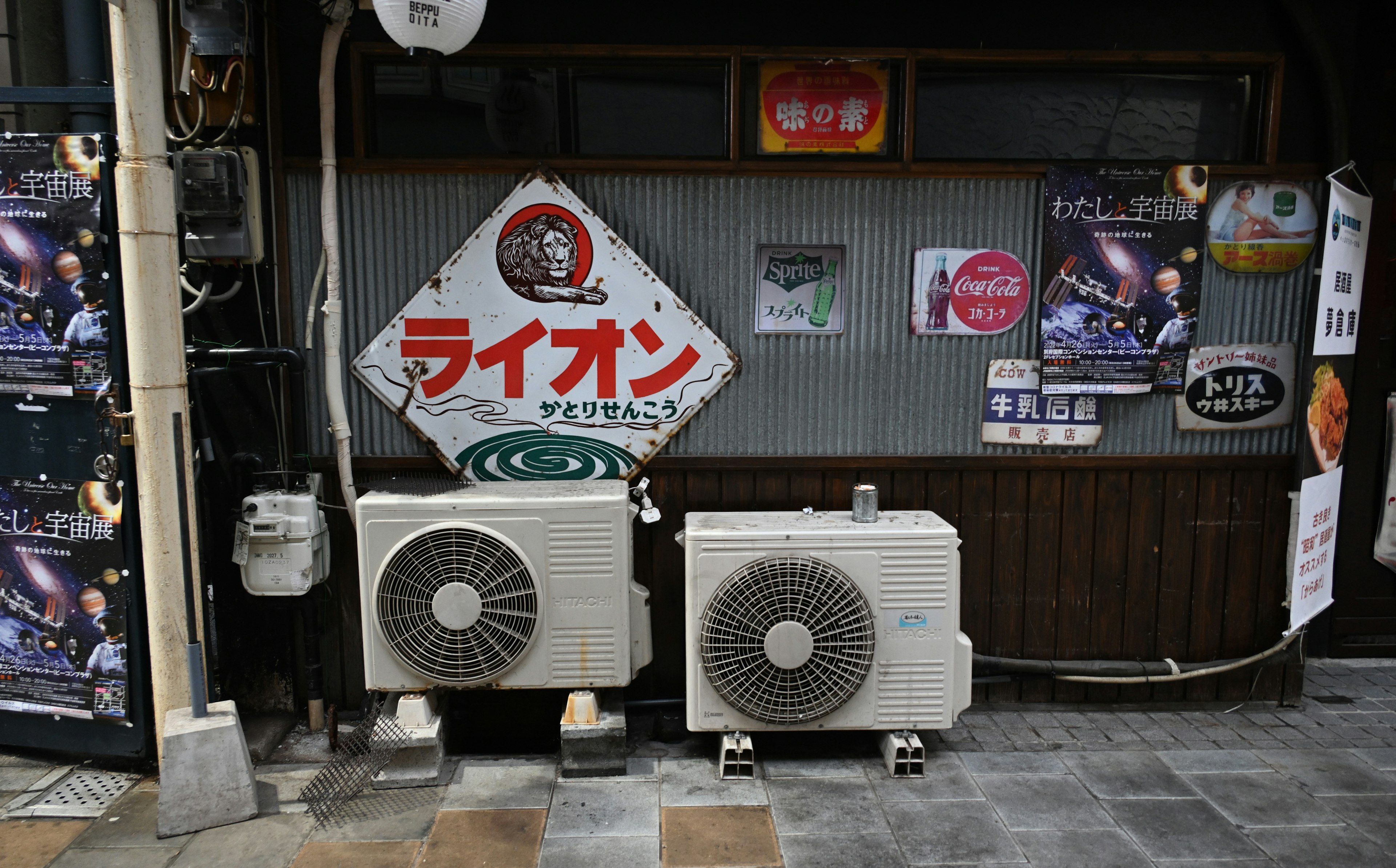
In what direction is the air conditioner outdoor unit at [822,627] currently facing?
toward the camera

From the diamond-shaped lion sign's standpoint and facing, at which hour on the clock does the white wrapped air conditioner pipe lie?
The white wrapped air conditioner pipe is roughly at 3 o'clock from the diamond-shaped lion sign.

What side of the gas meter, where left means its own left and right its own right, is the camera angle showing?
front

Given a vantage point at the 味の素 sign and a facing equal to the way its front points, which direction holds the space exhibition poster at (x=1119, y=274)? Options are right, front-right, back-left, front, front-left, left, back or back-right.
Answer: left

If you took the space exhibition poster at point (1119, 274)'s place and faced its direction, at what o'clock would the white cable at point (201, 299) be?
The white cable is roughly at 2 o'clock from the space exhibition poster.

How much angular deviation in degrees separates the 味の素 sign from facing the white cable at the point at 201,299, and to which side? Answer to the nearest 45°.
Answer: approximately 90° to its right

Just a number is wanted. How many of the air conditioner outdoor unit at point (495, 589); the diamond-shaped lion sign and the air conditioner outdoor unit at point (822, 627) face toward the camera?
3

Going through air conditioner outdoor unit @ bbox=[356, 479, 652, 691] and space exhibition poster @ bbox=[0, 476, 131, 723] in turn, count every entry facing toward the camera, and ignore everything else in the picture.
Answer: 2

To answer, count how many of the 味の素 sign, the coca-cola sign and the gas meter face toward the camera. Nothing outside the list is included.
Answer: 3

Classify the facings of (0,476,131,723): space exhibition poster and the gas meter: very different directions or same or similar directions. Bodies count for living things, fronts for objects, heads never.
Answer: same or similar directions

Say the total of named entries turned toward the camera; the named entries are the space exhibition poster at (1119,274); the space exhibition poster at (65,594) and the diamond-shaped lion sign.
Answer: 3
